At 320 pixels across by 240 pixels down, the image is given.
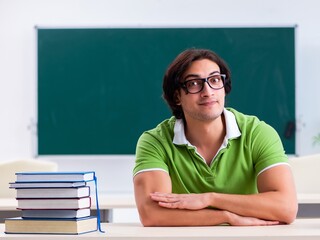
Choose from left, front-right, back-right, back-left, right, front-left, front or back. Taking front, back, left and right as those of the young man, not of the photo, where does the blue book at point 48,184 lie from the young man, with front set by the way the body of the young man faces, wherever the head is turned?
front-right

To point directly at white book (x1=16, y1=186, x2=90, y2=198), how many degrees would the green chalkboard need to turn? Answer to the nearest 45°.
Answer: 0° — it already faces it

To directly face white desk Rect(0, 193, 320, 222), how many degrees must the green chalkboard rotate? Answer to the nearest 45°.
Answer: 0° — it already faces it

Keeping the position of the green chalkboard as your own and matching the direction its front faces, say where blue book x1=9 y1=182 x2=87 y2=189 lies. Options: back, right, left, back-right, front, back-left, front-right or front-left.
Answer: front

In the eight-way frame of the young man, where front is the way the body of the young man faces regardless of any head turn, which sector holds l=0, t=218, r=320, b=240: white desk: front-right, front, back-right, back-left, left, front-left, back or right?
front

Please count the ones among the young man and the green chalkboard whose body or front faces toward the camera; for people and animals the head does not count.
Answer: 2

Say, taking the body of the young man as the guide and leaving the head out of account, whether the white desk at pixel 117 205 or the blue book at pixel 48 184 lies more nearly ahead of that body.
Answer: the blue book

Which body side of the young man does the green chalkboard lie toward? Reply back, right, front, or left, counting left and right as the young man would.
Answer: back

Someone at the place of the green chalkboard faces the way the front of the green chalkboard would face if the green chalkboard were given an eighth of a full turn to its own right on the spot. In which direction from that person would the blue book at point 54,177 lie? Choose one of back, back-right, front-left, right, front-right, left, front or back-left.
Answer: front-left

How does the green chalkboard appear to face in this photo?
toward the camera

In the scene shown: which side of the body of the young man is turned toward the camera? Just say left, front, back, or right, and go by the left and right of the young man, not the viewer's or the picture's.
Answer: front

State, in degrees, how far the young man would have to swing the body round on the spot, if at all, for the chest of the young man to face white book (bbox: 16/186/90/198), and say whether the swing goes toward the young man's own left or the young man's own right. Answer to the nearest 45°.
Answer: approximately 45° to the young man's own right

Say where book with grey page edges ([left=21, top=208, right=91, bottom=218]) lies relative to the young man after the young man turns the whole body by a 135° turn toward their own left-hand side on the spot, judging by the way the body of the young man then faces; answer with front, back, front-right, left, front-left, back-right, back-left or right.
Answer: back

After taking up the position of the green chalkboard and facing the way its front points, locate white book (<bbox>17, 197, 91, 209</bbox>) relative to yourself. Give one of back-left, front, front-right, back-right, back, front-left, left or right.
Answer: front
